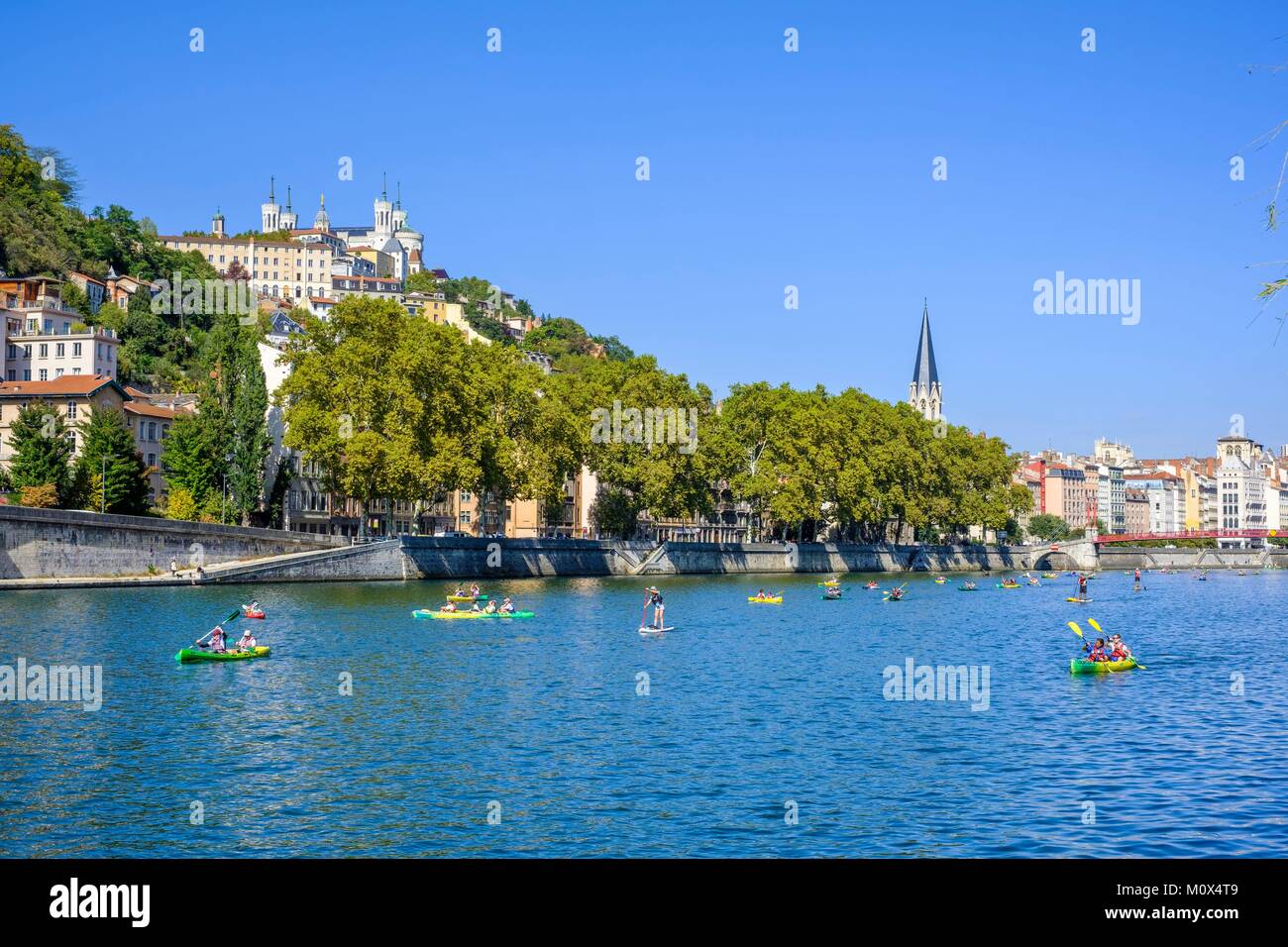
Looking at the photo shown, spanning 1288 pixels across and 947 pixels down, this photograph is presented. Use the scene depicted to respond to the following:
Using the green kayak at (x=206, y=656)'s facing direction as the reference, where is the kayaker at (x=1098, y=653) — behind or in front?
behind

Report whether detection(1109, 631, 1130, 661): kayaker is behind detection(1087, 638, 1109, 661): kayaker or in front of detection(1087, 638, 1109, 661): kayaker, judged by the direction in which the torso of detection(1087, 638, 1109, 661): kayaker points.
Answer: behind

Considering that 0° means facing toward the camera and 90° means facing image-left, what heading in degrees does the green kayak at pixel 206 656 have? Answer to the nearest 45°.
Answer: approximately 90°

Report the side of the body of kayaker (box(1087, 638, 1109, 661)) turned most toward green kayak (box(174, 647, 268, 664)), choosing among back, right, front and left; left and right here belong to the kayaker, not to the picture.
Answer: front

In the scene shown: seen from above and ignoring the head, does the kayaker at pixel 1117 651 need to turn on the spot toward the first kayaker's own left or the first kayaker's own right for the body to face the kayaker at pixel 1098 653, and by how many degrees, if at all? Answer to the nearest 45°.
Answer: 0° — they already face them

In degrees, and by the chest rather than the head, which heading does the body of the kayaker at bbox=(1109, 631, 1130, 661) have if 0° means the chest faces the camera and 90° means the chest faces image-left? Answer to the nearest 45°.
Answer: approximately 45°

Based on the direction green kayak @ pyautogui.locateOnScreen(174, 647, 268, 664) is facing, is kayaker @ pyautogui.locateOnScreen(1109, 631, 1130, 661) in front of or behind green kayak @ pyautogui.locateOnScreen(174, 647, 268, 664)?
behind

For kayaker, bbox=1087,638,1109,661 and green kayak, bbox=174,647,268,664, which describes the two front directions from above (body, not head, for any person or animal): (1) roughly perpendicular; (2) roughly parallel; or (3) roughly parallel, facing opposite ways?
roughly parallel

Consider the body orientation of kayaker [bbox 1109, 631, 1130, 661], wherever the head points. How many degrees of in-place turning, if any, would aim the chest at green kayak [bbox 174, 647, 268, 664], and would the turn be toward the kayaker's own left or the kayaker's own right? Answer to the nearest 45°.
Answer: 0° — they already face it

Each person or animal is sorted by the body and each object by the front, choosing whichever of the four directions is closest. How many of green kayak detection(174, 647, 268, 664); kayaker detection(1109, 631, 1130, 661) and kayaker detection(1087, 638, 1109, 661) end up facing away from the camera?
0
